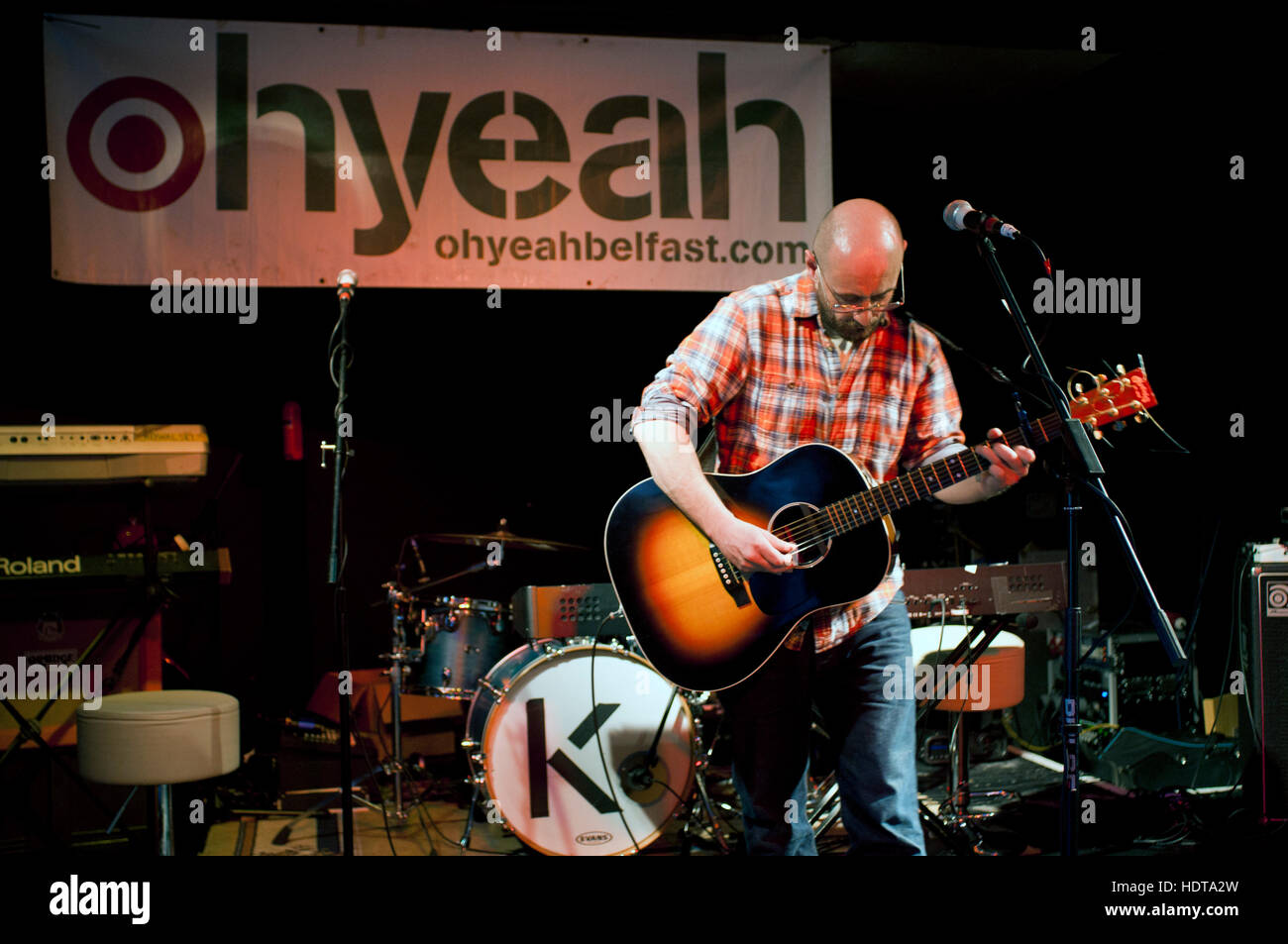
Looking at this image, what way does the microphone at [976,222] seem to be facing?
to the viewer's left

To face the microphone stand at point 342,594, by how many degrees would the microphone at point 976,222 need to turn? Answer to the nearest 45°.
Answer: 0° — it already faces it

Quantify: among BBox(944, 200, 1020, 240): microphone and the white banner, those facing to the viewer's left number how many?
1

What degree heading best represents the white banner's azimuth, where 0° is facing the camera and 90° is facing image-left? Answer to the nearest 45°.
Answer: approximately 0°

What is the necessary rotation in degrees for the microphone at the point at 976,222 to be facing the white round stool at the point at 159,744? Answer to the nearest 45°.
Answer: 0° — it already faces it
